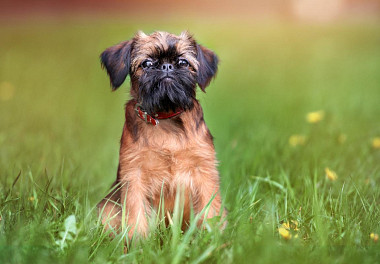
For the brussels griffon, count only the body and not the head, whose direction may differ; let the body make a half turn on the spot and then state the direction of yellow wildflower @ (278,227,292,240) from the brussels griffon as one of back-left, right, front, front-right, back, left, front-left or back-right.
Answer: back-right

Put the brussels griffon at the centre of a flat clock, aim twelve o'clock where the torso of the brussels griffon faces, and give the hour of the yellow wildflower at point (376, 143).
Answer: The yellow wildflower is roughly at 8 o'clock from the brussels griffon.

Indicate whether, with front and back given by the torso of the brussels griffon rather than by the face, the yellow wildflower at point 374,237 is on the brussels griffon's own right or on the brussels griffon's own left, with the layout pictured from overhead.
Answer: on the brussels griffon's own left

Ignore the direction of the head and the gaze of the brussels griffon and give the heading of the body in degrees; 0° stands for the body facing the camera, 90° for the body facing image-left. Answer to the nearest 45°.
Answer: approximately 0°

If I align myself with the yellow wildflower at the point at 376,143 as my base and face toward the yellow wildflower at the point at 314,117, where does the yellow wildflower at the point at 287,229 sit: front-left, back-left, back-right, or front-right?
back-left

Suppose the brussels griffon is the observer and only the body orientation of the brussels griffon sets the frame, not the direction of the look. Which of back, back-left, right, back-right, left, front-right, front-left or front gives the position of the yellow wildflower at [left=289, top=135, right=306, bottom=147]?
back-left

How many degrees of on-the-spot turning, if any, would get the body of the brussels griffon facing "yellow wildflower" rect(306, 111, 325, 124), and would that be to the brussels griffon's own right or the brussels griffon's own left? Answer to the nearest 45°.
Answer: approximately 135° to the brussels griffon's own left
